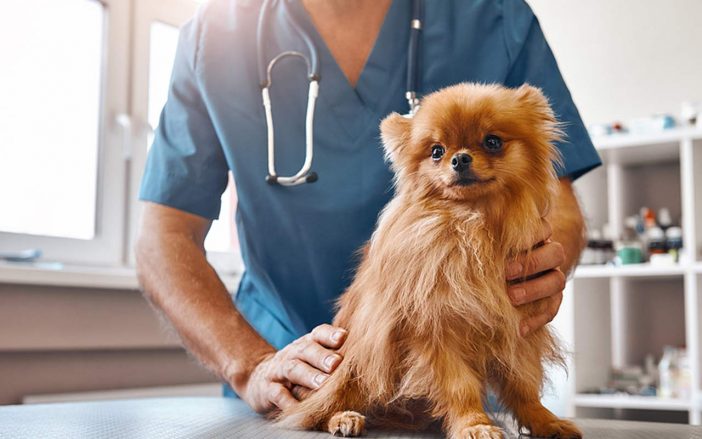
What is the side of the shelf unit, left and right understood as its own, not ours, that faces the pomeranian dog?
front

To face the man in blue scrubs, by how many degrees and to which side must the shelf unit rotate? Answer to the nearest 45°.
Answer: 0° — it already faces them

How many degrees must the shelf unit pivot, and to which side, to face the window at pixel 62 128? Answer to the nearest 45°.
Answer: approximately 45° to its right

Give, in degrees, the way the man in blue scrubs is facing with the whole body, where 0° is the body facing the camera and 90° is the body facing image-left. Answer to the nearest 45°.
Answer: approximately 0°

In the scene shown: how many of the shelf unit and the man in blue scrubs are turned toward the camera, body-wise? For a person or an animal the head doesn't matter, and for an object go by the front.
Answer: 2

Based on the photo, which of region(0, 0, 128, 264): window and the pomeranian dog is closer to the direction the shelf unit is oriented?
the pomeranian dog

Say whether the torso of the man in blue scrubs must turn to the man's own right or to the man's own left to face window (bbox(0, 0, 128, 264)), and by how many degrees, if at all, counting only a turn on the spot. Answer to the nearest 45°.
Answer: approximately 135° to the man's own right

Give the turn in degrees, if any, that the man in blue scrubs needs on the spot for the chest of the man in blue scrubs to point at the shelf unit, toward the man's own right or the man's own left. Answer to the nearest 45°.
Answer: approximately 135° to the man's own left
